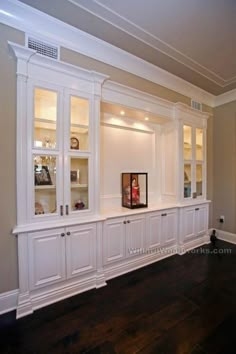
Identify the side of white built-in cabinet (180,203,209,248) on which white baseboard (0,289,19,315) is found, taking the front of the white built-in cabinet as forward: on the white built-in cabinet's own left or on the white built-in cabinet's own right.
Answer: on the white built-in cabinet's own right

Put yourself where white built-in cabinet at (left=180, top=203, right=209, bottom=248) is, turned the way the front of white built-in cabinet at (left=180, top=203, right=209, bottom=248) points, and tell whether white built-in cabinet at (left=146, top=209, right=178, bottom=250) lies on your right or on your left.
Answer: on your right

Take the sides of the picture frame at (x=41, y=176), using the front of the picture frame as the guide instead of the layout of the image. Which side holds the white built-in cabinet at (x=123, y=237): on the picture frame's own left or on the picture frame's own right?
on the picture frame's own left

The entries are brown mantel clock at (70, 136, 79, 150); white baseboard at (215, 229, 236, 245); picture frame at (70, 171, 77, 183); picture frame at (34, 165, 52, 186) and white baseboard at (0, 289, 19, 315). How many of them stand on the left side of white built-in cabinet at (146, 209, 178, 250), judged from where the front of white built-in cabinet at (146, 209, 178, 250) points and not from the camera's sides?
1

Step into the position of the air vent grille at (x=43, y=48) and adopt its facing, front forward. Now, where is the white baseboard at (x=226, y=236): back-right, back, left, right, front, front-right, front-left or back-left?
front-left

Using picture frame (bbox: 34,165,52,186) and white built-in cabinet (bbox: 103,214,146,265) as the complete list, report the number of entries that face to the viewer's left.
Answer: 0

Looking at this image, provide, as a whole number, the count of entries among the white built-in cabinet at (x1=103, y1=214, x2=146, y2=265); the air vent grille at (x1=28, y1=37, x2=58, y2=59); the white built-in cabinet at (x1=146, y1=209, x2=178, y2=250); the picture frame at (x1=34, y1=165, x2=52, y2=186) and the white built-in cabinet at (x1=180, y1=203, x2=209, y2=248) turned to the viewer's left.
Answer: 0

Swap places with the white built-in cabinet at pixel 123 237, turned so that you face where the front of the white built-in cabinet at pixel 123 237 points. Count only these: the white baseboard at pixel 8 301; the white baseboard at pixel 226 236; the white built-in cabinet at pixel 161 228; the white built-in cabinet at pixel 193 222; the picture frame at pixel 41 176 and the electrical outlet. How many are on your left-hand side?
4

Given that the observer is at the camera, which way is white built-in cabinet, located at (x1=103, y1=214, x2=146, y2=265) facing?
facing the viewer and to the right of the viewer

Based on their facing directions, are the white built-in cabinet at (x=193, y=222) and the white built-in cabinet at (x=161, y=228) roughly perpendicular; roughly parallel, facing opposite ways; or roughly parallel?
roughly parallel

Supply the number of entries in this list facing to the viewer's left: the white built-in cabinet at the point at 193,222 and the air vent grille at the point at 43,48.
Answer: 0
